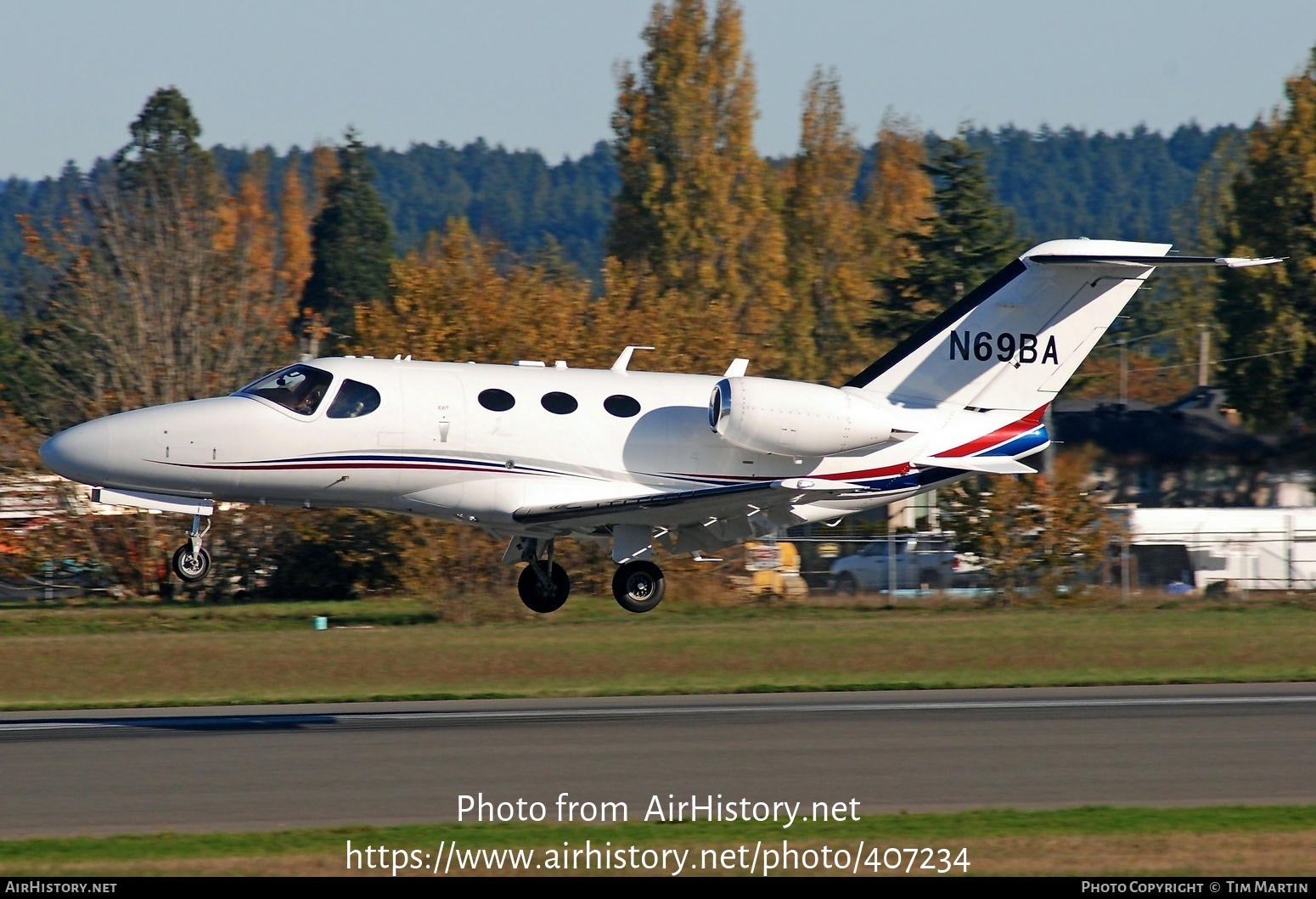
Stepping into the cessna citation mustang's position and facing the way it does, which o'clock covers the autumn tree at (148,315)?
The autumn tree is roughly at 2 o'clock from the cessna citation mustang.

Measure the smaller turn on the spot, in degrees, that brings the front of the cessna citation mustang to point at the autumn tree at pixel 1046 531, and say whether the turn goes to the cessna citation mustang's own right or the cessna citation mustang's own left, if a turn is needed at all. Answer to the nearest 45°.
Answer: approximately 135° to the cessna citation mustang's own right

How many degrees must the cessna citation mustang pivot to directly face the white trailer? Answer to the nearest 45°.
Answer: approximately 135° to its right

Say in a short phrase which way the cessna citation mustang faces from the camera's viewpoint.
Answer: facing to the left of the viewer

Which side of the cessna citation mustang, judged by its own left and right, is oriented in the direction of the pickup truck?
right
